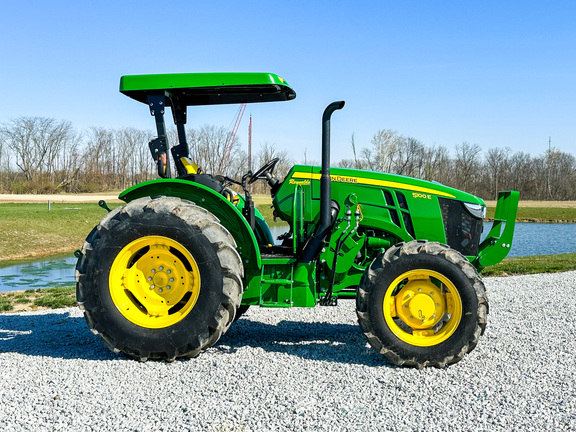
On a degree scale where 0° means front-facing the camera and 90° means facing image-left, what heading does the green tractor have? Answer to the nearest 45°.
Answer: approximately 270°
